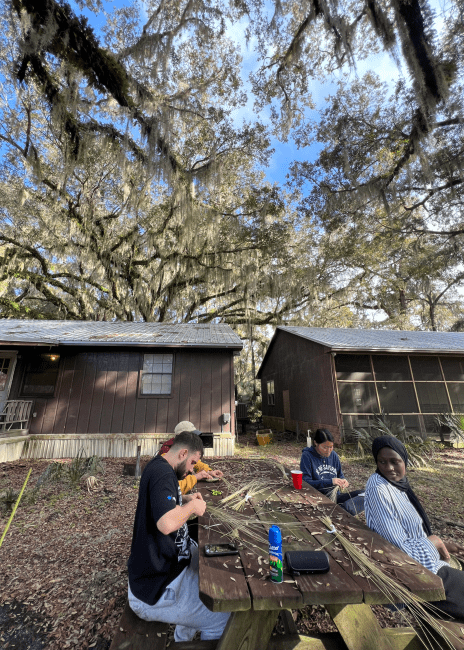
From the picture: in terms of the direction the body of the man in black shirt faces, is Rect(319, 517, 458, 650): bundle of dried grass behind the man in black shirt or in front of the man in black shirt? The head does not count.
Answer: in front

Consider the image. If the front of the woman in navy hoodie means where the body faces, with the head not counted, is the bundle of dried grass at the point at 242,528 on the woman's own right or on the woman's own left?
on the woman's own right

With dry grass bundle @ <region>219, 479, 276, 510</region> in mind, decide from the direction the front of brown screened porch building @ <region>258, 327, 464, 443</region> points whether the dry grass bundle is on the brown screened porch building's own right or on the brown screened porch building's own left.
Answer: on the brown screened porch building's own right

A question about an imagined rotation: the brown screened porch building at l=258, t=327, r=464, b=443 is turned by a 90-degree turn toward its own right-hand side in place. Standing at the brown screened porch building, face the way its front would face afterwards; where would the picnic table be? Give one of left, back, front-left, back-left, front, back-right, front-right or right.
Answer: front-left

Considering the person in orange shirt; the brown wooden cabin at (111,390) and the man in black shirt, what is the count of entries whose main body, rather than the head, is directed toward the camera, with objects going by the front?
1

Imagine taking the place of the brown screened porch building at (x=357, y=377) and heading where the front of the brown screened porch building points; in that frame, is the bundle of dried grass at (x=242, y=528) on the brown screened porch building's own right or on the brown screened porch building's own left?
on the brown screened porch building's own right

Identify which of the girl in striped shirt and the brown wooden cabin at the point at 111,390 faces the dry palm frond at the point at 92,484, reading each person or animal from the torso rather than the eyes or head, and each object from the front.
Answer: the brown wooden cabin

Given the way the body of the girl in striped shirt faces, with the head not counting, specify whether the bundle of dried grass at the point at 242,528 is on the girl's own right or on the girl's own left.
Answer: on the girl's own right

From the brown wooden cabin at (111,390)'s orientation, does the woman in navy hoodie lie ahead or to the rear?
ahead

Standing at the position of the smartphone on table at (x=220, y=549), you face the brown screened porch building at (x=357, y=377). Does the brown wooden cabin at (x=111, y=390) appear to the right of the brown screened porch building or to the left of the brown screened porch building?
left

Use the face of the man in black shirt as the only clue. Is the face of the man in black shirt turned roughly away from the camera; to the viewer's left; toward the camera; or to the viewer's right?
to the viewer's right
